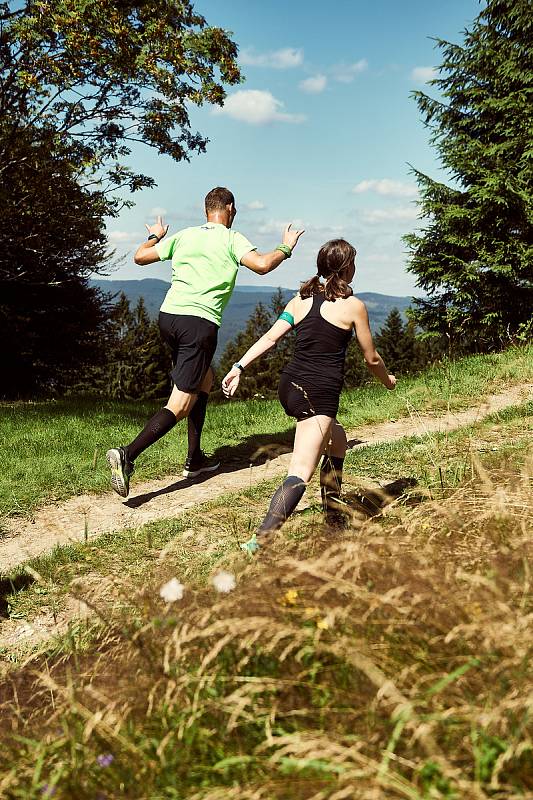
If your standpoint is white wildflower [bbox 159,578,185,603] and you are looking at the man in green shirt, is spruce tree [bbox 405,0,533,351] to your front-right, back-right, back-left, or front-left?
front-right

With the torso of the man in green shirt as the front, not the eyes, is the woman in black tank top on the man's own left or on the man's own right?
on the man's own right

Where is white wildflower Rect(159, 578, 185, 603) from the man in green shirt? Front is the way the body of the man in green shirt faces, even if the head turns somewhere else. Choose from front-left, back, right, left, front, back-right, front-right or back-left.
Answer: back-right

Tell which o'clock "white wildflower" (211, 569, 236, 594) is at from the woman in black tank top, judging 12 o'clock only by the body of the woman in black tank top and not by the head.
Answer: The white wildflower is roughly at 5 o'clock from the woman in black tank top.

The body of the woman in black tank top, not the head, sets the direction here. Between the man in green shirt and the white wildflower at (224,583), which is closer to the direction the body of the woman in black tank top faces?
the man in green shirt

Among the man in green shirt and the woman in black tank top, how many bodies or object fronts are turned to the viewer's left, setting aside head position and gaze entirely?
0

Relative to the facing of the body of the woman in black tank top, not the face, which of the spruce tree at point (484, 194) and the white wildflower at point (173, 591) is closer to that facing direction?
the spruce tree

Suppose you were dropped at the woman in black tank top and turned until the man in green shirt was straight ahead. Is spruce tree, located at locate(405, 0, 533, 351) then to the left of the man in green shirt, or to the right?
right

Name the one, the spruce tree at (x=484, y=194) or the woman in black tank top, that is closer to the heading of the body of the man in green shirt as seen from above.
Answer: the spruce tree

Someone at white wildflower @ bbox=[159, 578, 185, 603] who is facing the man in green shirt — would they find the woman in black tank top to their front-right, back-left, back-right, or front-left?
front-right

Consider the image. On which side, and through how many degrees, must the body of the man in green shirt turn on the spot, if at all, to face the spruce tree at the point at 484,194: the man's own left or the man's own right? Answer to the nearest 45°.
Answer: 0° — they already face it

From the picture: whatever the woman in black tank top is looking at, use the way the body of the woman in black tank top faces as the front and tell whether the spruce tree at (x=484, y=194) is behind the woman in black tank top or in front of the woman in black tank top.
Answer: in front

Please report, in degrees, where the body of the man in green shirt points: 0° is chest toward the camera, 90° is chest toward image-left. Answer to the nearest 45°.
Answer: approximately 225°

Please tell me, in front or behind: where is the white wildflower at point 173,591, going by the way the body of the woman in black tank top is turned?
behind

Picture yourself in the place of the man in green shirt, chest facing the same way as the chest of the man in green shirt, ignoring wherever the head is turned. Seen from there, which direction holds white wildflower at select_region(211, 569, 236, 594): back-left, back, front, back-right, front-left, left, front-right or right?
back-right

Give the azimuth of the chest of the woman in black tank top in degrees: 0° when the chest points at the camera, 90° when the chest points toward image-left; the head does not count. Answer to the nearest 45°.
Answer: approximately 225°
